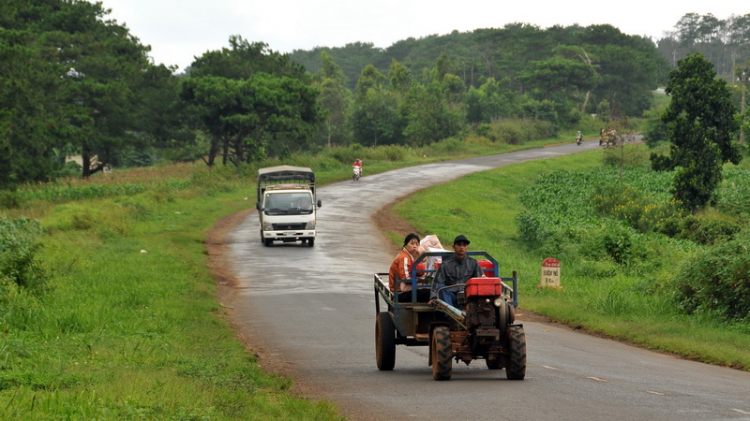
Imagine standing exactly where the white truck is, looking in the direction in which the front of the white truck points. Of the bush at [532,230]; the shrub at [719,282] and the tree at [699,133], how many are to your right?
0

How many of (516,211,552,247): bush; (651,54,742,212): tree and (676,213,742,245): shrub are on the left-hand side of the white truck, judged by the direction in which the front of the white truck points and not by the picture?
3

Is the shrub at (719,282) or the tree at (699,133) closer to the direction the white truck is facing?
the shrub

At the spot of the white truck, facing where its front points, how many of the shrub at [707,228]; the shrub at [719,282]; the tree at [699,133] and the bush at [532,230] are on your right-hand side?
0

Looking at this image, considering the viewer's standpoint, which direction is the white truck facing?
facing the viewer

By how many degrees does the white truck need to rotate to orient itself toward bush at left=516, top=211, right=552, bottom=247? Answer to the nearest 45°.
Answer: approximately 90° to its left

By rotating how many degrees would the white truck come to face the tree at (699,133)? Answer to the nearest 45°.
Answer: approximately 90° to its left

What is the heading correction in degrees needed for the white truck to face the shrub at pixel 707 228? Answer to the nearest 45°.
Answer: approximately 90° to its left

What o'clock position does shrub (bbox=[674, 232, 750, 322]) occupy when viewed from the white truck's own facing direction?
The shrub is roughly at 11 o'clock from the white truck.

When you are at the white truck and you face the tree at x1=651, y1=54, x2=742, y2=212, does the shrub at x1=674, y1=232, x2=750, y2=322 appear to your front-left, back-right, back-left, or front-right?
front-right

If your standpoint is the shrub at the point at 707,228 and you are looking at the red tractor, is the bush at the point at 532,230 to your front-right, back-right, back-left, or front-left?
front-right

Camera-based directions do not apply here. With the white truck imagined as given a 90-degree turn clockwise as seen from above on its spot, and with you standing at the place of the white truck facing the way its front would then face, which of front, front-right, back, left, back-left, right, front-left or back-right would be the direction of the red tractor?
left
